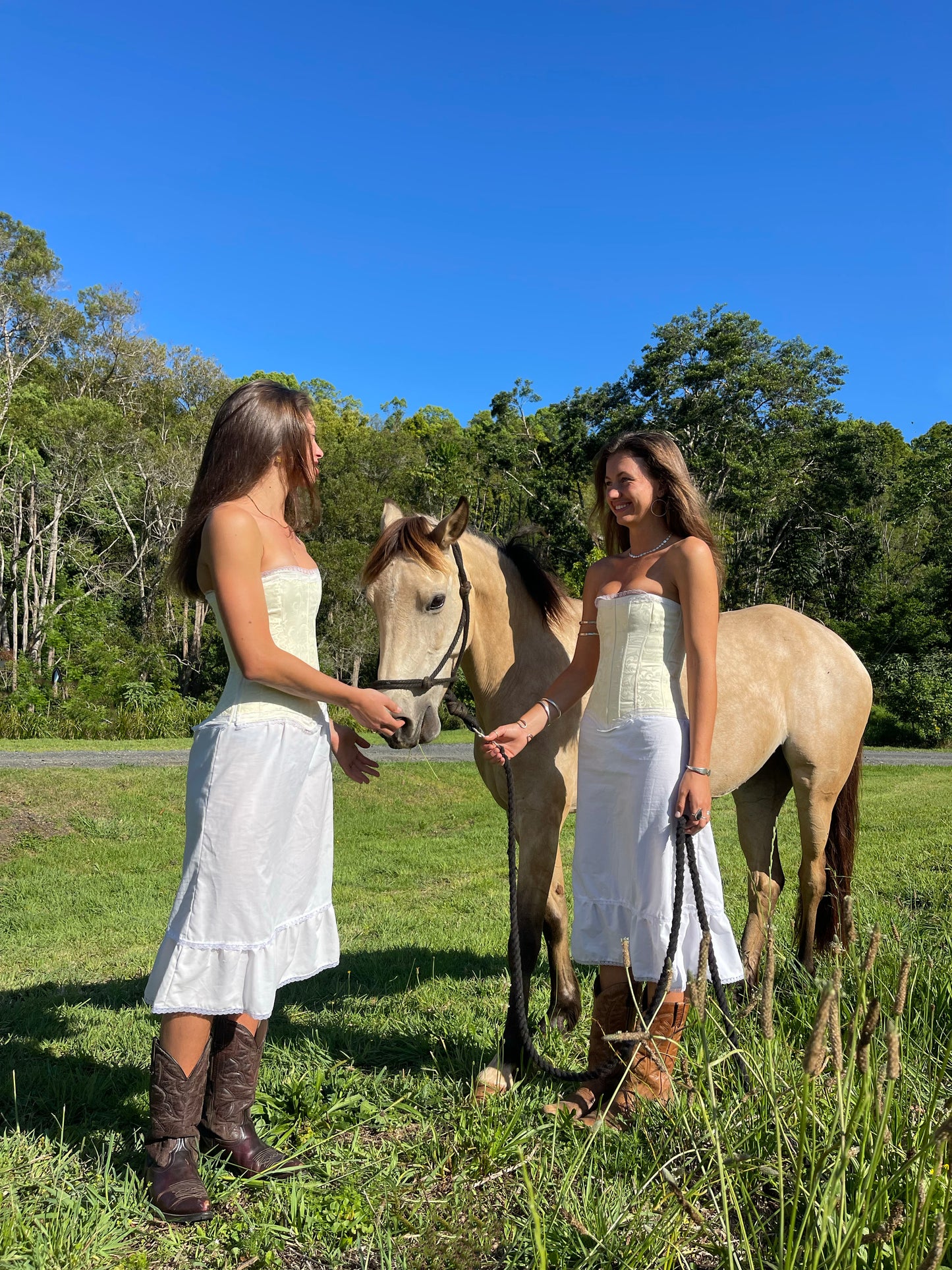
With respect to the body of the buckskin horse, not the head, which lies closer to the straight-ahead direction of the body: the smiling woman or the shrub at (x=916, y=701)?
the smiling woman

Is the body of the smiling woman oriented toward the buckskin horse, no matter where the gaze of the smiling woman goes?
no

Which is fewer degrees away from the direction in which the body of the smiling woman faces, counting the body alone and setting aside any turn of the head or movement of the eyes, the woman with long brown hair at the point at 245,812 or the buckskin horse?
the woman with long brown hair

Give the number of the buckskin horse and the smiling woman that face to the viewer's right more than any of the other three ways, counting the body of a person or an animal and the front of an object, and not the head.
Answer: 0

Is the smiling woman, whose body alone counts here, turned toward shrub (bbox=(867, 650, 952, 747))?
no

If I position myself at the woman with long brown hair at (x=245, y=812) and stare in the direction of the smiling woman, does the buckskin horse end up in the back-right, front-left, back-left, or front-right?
front-left

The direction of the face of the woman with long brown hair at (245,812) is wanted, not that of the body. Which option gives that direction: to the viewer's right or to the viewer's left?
to the viewer's right

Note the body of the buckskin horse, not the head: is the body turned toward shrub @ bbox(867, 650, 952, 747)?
no

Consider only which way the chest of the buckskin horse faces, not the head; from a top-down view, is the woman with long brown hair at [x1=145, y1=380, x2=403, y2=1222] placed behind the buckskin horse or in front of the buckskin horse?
in front

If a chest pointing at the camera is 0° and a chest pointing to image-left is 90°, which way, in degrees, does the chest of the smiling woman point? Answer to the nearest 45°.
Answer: approximately 45°

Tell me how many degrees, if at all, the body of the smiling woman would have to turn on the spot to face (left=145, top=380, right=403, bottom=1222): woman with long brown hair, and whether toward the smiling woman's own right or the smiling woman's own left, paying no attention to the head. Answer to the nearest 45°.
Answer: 0° — they already face them

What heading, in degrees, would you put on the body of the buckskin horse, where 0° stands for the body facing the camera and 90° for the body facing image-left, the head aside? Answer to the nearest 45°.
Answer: approximately 45°

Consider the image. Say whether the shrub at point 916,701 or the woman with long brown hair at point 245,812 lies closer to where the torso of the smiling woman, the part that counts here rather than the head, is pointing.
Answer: the woman with long brown hair
